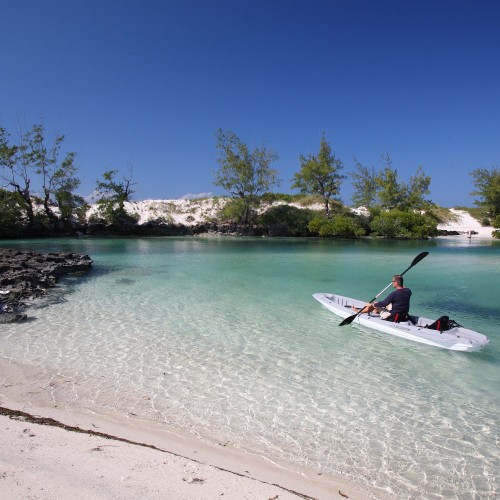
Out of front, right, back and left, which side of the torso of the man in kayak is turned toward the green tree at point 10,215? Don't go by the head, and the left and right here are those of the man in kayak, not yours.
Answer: front

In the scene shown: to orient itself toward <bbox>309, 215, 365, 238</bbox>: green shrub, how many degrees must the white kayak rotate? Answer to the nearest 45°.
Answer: approximately 45° to its right

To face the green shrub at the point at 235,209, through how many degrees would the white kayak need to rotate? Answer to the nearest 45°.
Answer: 0° — it already faces it

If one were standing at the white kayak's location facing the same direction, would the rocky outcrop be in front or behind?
in front

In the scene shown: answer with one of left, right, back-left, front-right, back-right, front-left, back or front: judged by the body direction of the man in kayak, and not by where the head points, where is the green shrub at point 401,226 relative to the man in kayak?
front-right

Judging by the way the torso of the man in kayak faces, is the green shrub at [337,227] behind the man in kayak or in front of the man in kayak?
in front

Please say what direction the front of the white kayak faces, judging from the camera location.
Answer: facing away from the viewer and to the left of the viewer

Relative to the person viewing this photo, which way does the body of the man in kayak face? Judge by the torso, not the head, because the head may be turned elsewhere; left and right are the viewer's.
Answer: facing away from the viewer and to the left of the viewer

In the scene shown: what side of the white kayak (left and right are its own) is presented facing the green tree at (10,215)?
front
